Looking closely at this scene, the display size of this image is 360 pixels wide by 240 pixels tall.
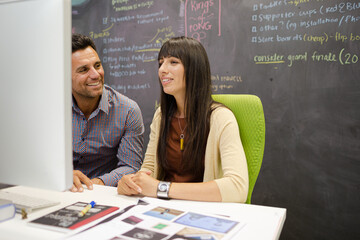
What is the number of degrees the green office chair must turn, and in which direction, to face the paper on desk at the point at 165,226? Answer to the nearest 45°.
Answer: approximately 45° to its left

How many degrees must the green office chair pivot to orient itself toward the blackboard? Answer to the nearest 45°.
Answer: approximately 135° to its right

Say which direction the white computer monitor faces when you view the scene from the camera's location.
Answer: facing away from the viewer and to the right of the viewer

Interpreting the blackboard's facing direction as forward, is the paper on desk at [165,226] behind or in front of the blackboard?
in front

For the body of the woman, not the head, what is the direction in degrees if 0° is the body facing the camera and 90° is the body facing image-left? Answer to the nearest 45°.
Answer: approximately 45°

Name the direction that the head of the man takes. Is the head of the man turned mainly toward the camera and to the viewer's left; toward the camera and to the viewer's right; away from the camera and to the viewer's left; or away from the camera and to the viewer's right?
toward the camera and to the viewer's right

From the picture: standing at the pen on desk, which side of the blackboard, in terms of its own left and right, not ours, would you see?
front

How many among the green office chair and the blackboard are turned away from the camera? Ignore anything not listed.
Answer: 0

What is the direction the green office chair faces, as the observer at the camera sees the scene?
facing the viewer and to the left of the viewer

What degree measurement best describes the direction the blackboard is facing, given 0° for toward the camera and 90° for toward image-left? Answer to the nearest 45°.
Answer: approximately 45°

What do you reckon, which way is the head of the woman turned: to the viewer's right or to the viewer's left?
to the viewer's left
